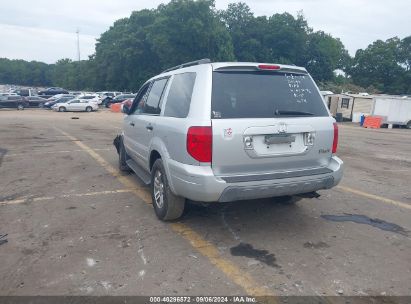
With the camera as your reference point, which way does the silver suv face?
facing away from the viewer and to the left of the viewer

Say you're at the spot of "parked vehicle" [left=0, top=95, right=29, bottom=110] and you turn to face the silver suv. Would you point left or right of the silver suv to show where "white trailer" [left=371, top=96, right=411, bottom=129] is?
left

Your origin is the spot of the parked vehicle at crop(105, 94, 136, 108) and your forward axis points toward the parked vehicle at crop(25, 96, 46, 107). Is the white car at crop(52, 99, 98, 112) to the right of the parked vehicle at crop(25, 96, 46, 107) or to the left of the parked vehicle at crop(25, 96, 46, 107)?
left

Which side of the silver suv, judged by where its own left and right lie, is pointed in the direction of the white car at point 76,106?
front

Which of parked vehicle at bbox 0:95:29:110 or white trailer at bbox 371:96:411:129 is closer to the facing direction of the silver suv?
the parked vehicle

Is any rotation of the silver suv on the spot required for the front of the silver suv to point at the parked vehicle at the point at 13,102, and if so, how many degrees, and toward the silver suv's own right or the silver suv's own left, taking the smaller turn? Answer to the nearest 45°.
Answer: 0° — it already faces it

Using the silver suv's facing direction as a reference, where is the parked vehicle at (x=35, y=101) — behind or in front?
in front

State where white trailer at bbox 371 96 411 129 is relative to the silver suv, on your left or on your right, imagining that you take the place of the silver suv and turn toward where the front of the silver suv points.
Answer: on your right

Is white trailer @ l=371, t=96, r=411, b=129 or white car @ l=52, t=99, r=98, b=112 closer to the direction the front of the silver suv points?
the white car
